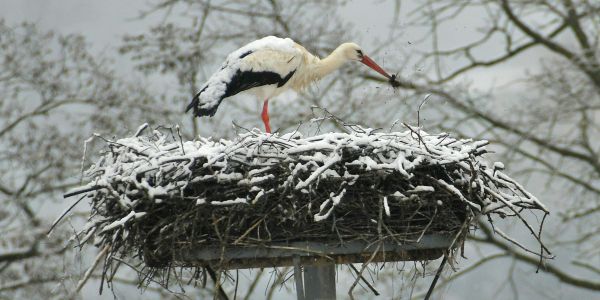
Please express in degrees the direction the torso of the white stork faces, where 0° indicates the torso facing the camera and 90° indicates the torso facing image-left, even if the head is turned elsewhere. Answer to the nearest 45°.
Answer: approximately 270°
